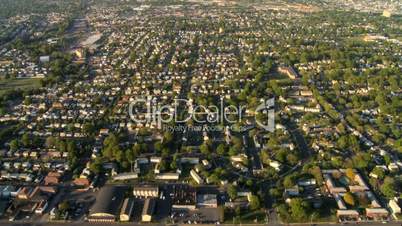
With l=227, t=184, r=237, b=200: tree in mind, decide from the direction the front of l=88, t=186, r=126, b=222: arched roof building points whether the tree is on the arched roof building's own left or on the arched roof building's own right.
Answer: on the arched roof building's own left

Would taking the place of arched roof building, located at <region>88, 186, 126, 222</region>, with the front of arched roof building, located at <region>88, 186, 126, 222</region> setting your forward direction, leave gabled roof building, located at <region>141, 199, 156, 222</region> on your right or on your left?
on your left

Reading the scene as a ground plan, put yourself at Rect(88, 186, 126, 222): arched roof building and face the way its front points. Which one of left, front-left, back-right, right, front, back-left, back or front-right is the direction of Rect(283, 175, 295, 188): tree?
left

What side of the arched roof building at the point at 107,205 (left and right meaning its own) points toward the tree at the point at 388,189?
left

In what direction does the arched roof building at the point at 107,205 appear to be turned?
toward the camera

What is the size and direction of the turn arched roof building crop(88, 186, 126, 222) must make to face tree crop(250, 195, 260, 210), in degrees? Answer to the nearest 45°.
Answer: approximately 90° to its left

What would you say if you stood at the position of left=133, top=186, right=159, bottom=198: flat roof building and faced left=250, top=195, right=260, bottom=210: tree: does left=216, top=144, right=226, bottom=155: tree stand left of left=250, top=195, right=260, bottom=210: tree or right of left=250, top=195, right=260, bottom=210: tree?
left
